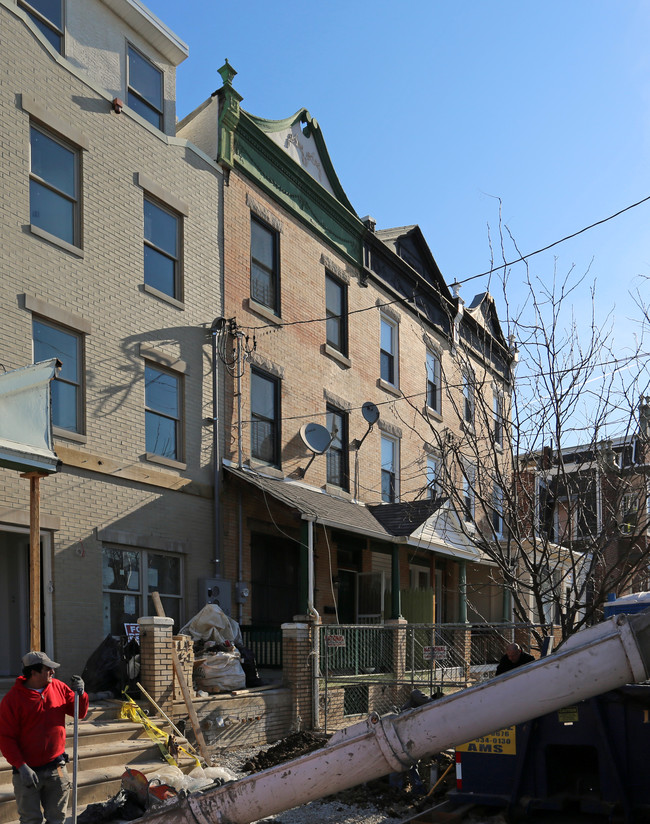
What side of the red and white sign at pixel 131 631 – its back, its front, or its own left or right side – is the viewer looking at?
front

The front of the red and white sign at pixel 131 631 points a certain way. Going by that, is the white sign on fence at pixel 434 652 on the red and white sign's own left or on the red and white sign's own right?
on the red and white sign's own left

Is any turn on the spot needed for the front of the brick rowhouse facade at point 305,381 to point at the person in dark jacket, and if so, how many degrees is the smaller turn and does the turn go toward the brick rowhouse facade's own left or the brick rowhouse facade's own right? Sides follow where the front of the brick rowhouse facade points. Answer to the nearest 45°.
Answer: approximately 45° to the brick rowhouse facade's own right

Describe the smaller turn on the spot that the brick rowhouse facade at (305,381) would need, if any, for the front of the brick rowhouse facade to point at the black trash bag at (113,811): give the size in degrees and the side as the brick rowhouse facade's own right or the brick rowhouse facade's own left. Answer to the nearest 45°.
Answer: approximately 45° to the brick rowhouse facade's own right

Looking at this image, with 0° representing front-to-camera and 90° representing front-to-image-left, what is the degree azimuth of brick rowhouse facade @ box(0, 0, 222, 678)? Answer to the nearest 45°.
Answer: approximately 315°

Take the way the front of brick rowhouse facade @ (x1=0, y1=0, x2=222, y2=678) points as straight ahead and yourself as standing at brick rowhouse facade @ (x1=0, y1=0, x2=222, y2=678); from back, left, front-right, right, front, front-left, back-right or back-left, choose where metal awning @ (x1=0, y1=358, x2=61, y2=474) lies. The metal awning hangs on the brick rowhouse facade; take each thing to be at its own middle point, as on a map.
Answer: front-right
